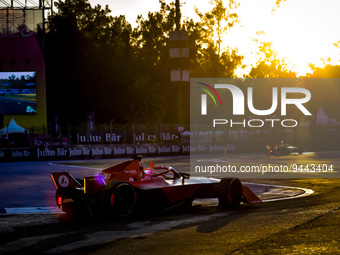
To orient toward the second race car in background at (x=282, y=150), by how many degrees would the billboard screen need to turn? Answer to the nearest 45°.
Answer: approximately 45° to its left

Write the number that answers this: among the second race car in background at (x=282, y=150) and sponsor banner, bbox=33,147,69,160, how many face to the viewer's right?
1

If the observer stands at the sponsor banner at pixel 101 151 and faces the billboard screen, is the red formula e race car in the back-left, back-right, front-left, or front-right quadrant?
back-left

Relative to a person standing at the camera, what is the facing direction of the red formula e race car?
facing away from the viewer and to the right of the viewer

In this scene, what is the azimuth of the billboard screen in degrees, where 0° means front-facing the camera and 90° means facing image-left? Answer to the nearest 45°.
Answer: approximately 0°

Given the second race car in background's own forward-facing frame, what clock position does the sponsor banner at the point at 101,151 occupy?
The sponsor banner is roughly at 5 o'clock from the second race car in background.

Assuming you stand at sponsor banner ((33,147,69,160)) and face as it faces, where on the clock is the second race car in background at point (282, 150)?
The second race car in background is roughly at 9 o'clock from the sponsor banner.

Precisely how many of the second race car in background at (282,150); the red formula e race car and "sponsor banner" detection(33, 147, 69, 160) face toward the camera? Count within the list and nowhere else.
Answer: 1

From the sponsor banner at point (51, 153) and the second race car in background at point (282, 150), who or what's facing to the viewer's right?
the second race car in background
